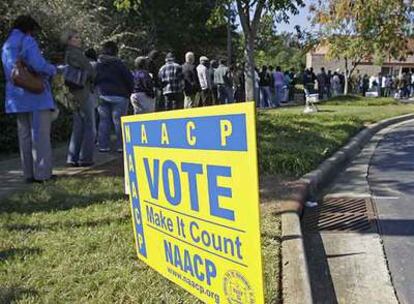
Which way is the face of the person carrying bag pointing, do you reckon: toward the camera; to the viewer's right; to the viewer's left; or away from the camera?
away from the camera

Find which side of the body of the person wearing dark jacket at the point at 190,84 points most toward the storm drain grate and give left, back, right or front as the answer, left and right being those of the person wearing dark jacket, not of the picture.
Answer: back

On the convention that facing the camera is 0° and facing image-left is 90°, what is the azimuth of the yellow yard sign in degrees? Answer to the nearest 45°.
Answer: approximately 45°

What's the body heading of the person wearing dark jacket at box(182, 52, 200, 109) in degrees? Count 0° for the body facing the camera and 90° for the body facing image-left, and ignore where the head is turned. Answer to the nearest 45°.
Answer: approximately 180°

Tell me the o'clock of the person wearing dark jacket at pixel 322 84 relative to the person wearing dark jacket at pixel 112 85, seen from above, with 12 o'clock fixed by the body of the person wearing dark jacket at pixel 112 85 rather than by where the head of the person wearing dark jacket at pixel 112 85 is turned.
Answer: the person wearing dark jacket at pixel 322 84 is roughly at 1 o'clock from the person wearing dark jacket at pixel 112 85.

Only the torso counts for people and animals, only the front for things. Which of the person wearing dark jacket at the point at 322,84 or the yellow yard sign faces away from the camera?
the person wearing dark jacket

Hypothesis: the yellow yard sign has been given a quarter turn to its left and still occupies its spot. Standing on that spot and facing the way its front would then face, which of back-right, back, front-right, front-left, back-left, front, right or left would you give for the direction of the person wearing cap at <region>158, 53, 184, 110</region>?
back-left

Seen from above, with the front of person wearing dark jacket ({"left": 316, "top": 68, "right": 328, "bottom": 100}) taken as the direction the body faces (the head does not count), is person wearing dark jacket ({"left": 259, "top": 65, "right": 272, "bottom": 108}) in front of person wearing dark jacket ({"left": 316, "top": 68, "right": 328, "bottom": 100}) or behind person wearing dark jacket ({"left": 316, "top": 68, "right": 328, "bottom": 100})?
behind

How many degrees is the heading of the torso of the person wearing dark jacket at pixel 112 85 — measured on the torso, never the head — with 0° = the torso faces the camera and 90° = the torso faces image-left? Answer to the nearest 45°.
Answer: approximately 180°

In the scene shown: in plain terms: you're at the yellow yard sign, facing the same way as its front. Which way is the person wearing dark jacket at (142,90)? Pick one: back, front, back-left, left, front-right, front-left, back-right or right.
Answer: back-right
